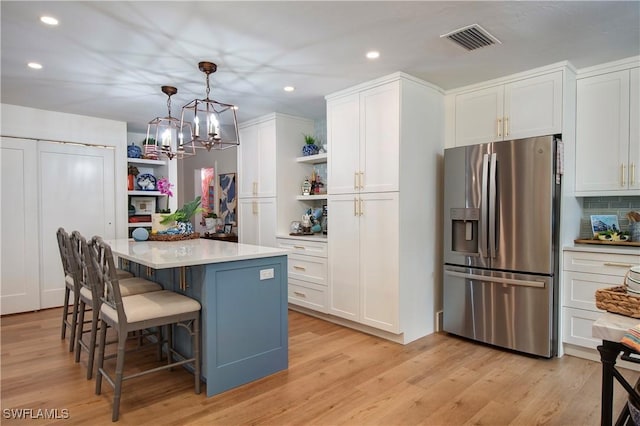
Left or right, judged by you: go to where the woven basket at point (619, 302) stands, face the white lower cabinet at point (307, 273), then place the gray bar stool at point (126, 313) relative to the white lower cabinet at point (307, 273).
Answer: left

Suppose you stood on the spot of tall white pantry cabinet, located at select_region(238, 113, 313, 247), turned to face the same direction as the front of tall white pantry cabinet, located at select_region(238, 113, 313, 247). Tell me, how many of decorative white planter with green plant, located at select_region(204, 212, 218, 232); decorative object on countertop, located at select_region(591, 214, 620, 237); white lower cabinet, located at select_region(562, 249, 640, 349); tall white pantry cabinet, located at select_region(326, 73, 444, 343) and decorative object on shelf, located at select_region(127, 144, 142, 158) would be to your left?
3

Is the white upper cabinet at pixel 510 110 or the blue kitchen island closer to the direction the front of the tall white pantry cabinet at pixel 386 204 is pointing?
the blue kitchen island

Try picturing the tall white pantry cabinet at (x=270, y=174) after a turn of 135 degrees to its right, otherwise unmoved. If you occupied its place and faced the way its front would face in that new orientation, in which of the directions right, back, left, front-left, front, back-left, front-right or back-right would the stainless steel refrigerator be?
back-right

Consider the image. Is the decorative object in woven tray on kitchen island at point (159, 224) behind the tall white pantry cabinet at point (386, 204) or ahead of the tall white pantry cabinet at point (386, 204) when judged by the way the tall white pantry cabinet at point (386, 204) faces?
ahead

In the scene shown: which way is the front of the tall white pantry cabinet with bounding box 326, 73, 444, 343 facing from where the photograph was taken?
facing the viewer and to the left of the viewer

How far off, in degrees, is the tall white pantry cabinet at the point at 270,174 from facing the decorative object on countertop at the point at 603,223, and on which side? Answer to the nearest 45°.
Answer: approximately 90° to its left

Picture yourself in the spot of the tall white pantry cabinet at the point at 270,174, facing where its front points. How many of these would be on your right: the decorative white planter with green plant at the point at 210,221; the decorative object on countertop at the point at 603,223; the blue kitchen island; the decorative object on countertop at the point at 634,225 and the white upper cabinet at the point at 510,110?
1

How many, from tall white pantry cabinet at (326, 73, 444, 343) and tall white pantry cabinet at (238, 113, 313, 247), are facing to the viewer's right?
0

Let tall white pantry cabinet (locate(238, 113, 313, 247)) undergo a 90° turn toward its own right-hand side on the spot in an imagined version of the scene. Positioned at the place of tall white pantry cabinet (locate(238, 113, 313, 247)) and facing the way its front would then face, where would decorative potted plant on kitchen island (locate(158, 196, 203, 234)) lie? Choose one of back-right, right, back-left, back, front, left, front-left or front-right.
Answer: left

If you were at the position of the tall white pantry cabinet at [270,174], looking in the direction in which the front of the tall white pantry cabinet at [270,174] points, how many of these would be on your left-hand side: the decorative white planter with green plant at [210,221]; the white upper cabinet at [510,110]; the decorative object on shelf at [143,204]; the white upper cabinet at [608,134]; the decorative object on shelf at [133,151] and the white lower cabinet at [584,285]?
3

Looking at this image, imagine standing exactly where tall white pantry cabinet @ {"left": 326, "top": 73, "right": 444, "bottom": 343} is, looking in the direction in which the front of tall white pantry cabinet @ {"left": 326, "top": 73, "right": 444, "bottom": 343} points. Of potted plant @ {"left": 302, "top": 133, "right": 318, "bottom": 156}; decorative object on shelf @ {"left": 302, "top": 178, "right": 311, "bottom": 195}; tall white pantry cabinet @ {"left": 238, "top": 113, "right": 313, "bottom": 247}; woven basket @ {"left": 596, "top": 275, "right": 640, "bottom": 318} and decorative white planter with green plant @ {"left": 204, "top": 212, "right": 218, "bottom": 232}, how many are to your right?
4

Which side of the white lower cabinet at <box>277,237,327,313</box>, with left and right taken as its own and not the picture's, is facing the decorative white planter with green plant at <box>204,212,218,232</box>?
right

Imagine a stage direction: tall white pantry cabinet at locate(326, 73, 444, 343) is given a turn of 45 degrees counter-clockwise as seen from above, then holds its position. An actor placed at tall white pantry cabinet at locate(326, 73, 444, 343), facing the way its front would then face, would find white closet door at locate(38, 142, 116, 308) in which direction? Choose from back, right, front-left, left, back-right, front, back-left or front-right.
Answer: right
